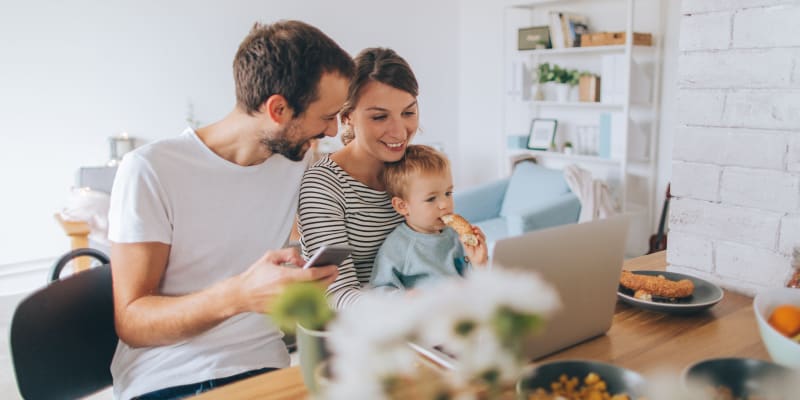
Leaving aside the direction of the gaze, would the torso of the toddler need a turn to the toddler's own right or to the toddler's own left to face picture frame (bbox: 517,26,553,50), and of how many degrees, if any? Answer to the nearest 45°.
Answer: approximately 135° to the toddler's own left

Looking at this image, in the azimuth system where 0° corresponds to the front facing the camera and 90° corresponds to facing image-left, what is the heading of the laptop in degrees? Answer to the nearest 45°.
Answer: approximately 135°

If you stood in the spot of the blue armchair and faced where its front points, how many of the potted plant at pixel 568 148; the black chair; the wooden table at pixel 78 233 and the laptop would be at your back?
1

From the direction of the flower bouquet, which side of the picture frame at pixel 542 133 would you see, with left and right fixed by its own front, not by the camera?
front

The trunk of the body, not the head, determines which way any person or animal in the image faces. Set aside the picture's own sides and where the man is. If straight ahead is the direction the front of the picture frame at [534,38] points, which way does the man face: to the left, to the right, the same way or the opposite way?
to the left

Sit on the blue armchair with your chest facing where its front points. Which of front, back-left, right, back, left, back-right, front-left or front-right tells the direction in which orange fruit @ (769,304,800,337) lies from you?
front-left

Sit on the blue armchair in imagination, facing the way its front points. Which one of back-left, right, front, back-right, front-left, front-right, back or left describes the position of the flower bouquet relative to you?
front-left

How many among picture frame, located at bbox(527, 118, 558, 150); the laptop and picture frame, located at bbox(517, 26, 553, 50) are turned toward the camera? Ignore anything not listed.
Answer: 2

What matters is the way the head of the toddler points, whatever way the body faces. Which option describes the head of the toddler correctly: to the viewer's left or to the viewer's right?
to the viewer's right

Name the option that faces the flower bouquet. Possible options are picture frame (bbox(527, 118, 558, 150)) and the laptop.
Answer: the picture frame

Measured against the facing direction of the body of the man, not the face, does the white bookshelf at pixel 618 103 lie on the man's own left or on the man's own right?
on the man's own left

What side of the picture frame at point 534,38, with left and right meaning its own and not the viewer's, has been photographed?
front

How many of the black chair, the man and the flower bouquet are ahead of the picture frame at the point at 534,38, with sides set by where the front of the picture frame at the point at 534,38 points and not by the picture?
3

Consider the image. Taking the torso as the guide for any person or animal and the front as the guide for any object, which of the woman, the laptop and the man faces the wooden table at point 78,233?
the laptop

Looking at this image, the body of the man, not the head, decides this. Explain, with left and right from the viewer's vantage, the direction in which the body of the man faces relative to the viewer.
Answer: facing the viewer and to the right of the viewer

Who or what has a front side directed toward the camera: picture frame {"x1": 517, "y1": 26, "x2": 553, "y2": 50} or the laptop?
the picture frame
